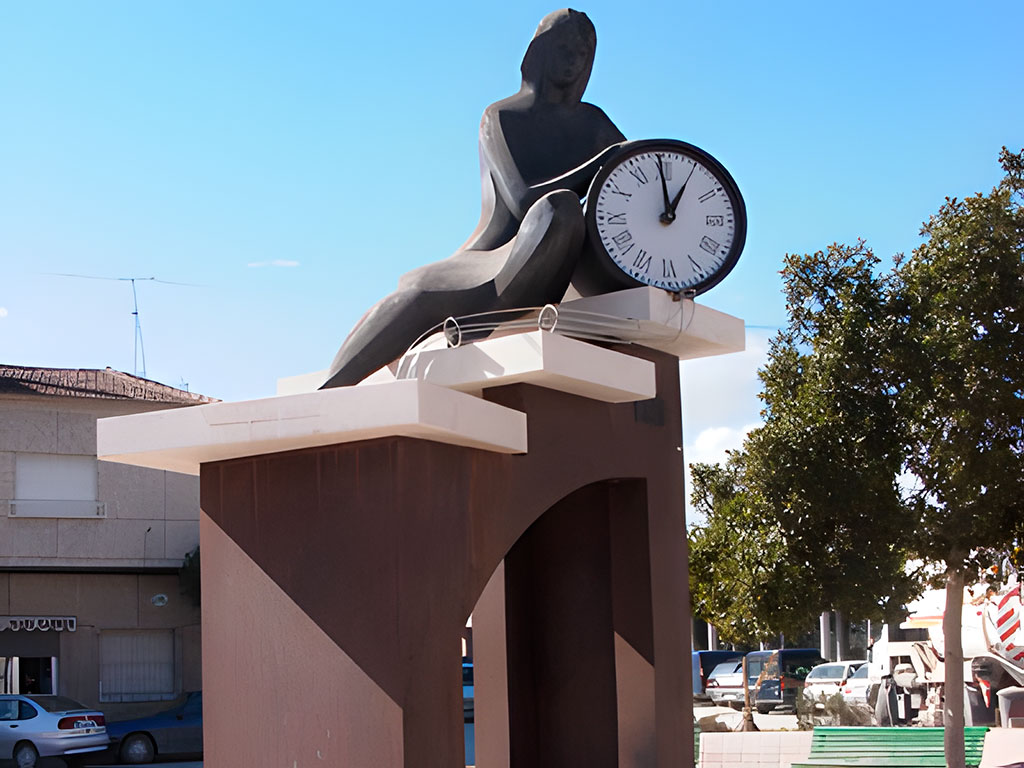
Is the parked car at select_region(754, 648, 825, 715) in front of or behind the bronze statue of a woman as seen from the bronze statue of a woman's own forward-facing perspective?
behind

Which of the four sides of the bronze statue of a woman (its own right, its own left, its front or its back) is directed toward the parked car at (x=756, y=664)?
back

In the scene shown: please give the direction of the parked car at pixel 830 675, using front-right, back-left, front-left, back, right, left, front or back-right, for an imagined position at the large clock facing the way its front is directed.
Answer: back

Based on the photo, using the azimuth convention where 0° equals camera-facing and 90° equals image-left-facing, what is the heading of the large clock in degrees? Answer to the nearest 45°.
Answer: approximately 0°

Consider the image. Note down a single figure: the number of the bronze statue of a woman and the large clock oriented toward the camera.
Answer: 2

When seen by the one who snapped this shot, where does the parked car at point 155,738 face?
facing to the left of the viewer

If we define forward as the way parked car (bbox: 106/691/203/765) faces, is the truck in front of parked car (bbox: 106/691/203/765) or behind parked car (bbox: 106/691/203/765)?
behind
